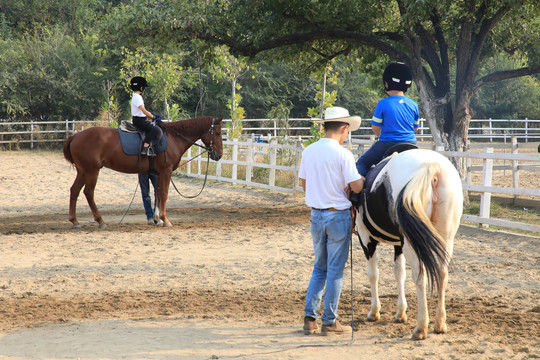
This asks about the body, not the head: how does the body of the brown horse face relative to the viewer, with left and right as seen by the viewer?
facing to the right of the viewer

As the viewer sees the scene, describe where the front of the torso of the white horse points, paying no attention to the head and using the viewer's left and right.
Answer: facing away from the viewer and to the left of the viewer

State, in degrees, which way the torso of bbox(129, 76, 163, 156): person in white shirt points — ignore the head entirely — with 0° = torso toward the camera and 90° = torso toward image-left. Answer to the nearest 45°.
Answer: approximately 270°

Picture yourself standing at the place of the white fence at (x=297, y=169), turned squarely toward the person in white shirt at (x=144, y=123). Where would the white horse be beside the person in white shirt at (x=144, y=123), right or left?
left

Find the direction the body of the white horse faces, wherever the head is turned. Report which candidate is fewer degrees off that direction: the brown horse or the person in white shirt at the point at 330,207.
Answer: the brown horse

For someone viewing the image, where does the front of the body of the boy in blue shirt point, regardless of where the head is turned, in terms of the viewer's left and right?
facing away from the viewer and to the left of the viewer

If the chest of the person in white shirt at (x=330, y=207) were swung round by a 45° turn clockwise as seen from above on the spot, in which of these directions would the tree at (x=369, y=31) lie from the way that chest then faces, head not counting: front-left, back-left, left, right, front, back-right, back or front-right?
left

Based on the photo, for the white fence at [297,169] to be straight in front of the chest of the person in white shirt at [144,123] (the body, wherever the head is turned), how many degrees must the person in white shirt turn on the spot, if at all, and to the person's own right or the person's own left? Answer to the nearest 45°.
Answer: approximately 45° to the person's own left

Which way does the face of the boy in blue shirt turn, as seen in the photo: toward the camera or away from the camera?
away from the camera

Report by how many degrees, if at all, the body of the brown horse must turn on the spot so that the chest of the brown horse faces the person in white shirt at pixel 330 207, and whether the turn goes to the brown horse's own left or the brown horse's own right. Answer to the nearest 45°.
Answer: approximately 90° to the brown horse's own right

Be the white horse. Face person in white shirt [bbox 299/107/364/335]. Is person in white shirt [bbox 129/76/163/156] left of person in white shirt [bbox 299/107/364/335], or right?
right
